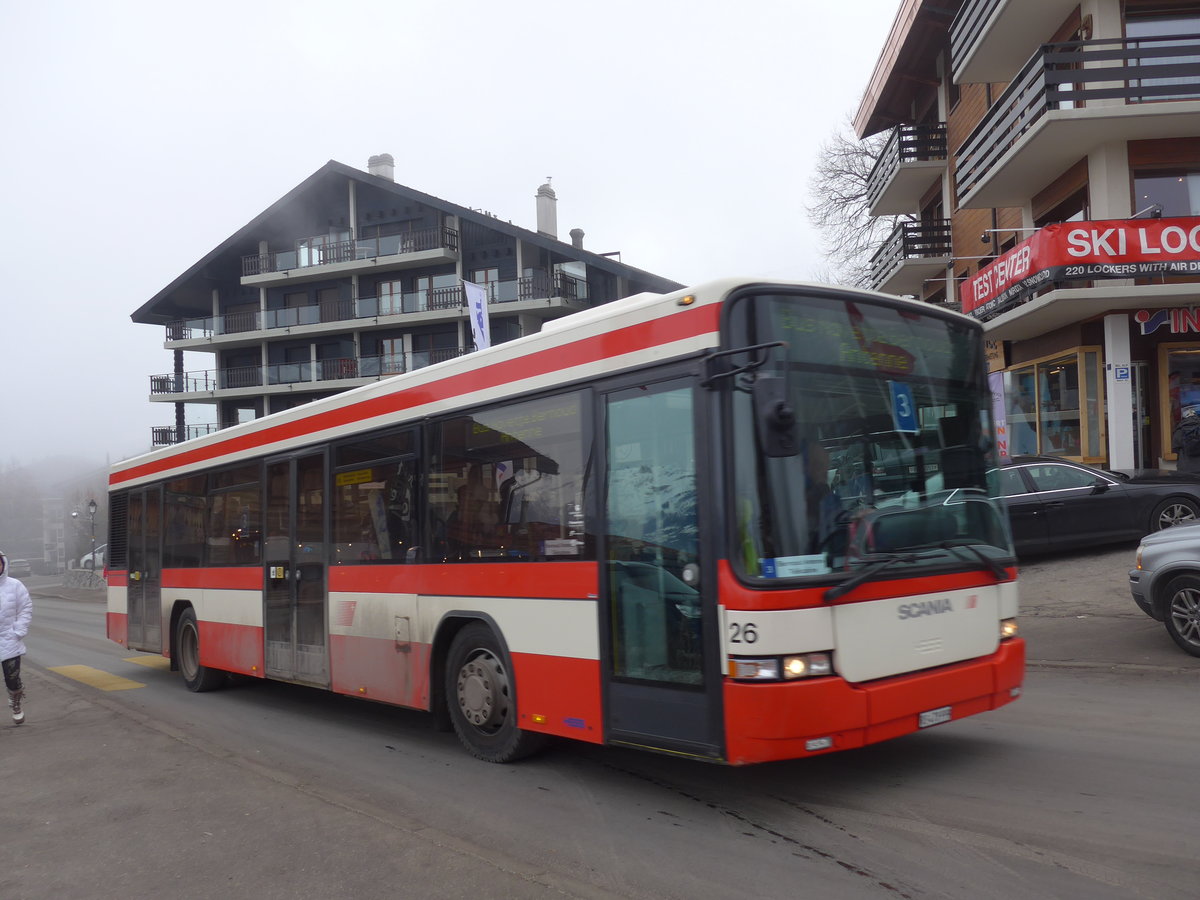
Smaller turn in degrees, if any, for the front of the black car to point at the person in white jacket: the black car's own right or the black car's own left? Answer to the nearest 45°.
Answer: approximately 135° to the black car's own right

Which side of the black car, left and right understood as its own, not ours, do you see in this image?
right

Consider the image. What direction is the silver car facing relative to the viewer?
to the viewer's left

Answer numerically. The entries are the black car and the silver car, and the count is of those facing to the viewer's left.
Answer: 1

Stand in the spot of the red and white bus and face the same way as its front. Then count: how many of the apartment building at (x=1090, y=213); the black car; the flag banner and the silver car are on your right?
0

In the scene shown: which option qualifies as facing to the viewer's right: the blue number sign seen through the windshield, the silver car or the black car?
the black car

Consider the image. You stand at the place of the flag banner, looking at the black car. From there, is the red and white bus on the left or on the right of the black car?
right

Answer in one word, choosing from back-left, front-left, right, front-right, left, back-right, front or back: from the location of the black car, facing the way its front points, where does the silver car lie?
right

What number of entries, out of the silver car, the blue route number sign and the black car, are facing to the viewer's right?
1

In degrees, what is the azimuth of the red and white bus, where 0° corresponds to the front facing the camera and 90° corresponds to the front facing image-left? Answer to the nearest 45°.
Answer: approximately 315°

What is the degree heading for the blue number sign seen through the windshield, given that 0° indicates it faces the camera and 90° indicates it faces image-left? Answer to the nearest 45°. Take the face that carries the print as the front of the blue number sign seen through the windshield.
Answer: approximately 0°

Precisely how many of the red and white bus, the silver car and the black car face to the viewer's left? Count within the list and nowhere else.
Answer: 1
